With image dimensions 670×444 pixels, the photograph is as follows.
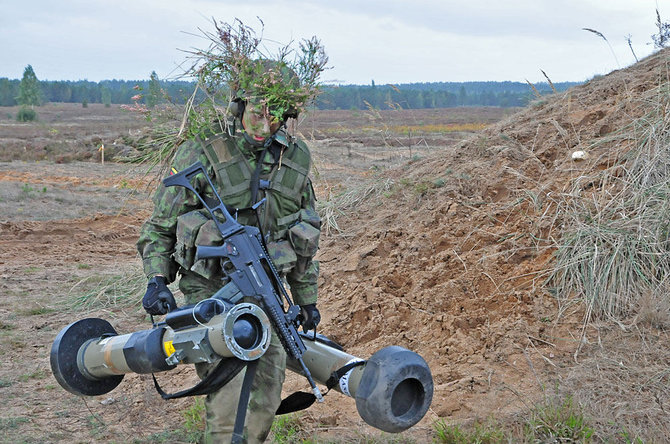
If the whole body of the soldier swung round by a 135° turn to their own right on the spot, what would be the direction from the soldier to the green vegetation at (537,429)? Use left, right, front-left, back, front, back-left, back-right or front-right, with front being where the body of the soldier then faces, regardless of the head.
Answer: back

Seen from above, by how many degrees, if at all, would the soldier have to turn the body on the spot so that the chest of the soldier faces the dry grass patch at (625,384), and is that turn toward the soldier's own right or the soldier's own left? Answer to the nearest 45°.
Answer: approximately 45° to the soldier's own left

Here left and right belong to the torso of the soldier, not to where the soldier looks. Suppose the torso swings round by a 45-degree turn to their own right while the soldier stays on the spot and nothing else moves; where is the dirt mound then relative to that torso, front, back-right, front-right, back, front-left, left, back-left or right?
back-left

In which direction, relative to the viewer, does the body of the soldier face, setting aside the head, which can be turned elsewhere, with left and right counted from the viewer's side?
facing the viewer and to the right of the viewer

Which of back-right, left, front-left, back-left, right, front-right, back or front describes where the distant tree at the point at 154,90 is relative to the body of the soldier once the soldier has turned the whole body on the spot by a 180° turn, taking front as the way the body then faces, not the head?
front

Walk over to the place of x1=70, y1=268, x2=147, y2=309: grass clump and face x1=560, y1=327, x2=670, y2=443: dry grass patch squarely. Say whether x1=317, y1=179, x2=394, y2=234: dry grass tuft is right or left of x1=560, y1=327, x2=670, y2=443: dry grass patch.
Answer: left

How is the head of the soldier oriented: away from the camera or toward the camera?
toward the camera

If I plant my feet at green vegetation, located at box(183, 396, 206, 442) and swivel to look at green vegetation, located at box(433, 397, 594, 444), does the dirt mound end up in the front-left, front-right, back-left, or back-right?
front-left
